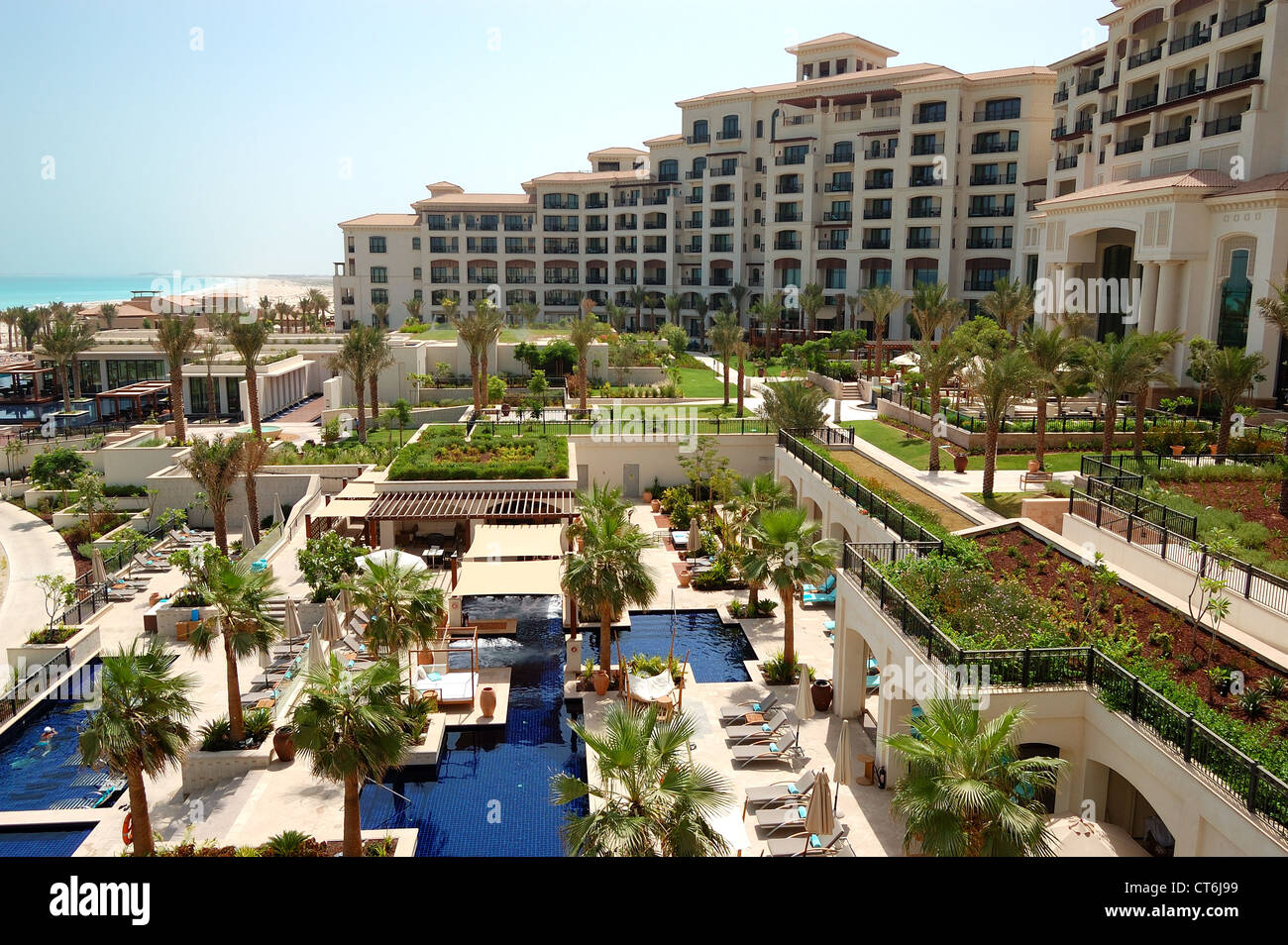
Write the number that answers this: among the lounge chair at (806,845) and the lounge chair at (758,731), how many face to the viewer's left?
2

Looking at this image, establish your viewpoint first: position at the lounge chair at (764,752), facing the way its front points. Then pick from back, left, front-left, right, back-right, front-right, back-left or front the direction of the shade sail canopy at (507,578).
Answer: front-right

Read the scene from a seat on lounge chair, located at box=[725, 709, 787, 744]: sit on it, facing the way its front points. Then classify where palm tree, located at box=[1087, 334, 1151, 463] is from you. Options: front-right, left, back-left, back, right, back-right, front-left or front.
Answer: back-right

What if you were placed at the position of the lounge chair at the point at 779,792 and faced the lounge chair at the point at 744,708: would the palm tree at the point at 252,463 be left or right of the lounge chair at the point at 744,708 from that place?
left

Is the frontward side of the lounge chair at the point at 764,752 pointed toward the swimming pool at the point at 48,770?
yes

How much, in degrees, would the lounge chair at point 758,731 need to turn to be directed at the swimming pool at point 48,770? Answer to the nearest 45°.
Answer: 0° — it already faces it

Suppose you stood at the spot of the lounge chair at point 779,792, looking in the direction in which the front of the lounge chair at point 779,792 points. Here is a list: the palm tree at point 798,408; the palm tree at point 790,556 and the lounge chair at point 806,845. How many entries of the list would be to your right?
2

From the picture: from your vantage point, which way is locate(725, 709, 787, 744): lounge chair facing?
to the viewer's left

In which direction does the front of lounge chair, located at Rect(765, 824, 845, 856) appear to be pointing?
to the viewer's left

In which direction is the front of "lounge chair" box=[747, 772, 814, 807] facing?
to the viewer's left

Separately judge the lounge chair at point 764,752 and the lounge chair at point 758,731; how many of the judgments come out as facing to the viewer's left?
2

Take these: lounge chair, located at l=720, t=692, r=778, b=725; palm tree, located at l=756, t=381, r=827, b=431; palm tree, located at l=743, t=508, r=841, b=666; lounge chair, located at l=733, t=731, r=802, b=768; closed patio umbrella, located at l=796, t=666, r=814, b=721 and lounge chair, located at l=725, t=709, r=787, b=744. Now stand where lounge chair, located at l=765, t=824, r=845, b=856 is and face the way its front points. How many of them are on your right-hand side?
6

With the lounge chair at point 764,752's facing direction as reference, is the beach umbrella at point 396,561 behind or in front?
in front

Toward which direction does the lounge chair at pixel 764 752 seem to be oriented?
to the viewer's left

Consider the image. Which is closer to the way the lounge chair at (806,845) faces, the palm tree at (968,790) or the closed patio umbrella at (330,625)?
the closed patio umbrella
